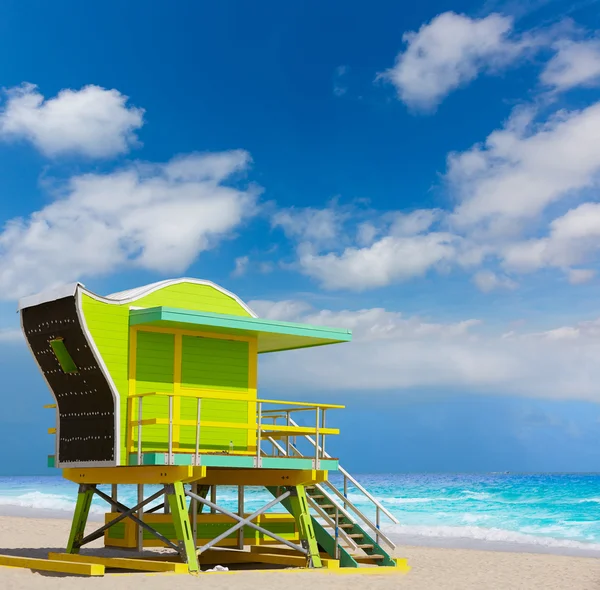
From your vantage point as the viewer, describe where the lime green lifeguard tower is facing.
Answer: facing to the right of the viewer
